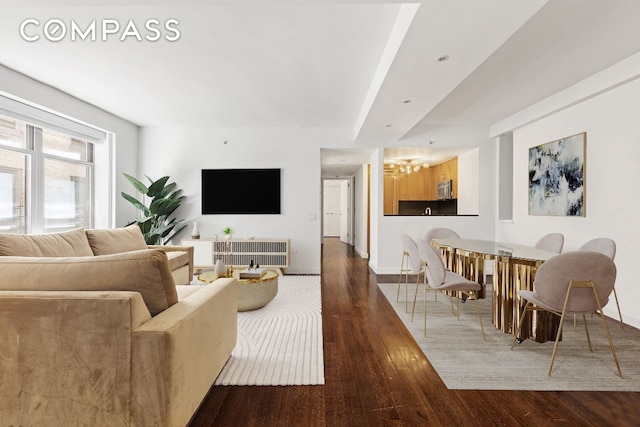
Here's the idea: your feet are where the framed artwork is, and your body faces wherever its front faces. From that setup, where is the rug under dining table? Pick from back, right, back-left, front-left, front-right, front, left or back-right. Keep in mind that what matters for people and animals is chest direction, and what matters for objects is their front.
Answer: front-left

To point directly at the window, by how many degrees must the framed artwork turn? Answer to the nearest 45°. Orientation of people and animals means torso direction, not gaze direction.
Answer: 0° — it already faces it

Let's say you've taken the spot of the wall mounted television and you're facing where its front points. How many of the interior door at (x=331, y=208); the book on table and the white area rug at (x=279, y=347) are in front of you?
2

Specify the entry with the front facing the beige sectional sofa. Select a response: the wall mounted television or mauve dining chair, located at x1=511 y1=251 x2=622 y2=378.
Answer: the wall mounted television

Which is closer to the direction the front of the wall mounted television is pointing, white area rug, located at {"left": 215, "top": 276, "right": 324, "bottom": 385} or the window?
the white area rug

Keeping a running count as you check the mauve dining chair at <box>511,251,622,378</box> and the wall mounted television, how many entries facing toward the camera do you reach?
1

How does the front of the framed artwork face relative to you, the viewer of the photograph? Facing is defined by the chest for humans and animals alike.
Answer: facing the viewer and to the left of the viewer

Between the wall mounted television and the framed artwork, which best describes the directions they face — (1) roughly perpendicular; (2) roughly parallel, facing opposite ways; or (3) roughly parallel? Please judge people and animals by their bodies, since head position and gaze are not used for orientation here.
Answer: roughly perpendicular

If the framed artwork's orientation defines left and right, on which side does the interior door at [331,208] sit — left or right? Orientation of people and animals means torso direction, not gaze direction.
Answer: on its right

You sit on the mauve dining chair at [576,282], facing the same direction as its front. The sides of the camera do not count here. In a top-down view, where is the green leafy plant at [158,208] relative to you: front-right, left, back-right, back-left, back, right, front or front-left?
front-left

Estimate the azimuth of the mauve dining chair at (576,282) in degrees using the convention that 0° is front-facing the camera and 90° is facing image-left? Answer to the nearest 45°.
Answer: approximately 135°

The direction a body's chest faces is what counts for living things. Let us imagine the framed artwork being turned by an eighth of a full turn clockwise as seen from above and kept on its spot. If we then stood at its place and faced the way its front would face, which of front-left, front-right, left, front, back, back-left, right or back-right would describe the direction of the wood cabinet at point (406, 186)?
front-right

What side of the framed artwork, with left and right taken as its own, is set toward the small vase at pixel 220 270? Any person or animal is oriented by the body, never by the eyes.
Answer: front

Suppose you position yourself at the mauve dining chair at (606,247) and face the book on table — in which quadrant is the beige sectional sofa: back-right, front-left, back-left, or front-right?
front-left

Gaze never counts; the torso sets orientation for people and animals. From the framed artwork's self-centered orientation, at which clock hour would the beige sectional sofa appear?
The beige sectional sofa is roughly at 11 o'clock from the framed artwork.

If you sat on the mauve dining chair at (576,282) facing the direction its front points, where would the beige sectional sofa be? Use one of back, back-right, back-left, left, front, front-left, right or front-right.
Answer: left

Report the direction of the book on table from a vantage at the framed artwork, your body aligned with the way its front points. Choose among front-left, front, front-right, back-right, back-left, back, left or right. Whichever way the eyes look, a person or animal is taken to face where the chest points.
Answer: front

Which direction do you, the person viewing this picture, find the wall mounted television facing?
facing the viewer
